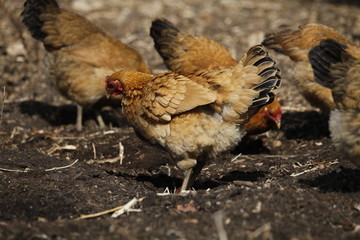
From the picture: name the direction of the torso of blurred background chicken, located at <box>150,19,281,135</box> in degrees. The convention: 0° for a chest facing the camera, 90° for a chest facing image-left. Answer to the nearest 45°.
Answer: approximately 270°

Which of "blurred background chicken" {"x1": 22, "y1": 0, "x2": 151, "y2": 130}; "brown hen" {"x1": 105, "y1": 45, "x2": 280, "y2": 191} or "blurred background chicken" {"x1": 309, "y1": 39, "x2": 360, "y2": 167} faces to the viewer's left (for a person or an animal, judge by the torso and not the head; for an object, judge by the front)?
the brown hen

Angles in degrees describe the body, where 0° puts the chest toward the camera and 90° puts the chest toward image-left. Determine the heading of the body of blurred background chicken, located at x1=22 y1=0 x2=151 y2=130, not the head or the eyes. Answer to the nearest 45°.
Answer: approximately 270°

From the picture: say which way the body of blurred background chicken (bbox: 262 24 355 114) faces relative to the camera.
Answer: to the viewer's right

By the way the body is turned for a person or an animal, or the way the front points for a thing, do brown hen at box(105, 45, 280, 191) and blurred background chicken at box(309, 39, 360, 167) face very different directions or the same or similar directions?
very different directions

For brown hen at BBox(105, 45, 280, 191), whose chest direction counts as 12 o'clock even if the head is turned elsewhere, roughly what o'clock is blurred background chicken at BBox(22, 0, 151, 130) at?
The blurred background chicken is roughly at 2 o'clock from the brown hen.

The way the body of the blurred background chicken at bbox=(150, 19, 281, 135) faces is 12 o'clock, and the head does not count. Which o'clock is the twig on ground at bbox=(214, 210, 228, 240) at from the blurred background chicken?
The twig on ground is roughly at 3 o'clock from the blurred background chicken.

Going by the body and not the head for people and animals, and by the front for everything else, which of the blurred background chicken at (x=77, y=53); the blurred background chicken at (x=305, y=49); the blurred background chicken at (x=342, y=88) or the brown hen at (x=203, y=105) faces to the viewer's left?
the brown hen

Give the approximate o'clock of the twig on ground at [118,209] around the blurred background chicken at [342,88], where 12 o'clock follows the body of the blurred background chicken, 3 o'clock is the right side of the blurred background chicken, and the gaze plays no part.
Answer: The twig on ground is roughly at 5 o'clock from the blurred background chicken.

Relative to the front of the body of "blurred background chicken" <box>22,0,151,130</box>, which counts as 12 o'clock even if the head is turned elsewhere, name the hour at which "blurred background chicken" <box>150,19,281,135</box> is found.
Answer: "blurred background chicken" <box>150,19,281,135</box> is roughly at 1 o'clock from "blurred background chicken" <box>22,0,151,130</box>.

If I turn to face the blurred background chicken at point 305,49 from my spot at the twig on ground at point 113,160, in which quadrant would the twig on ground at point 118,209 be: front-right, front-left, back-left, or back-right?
back-right
